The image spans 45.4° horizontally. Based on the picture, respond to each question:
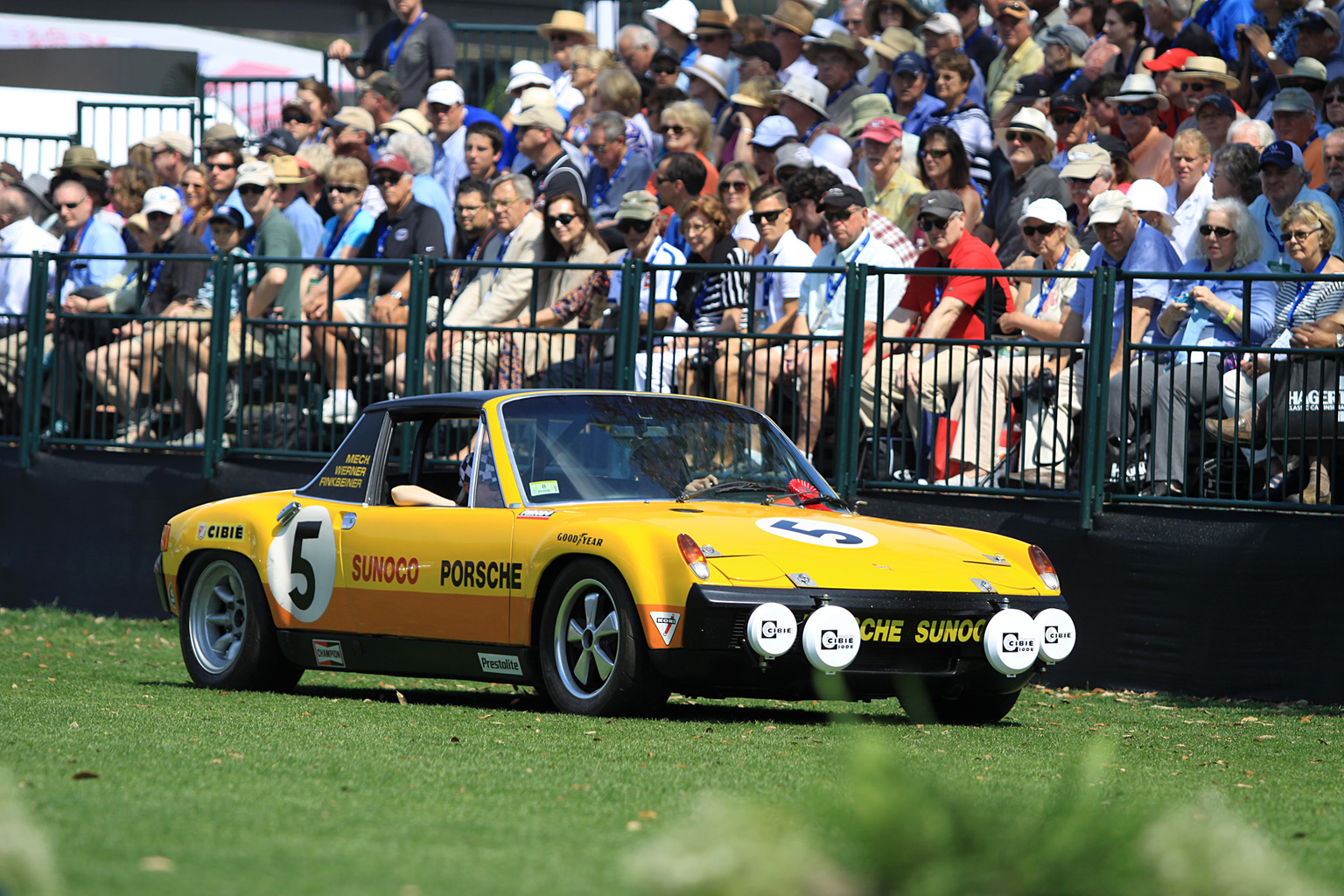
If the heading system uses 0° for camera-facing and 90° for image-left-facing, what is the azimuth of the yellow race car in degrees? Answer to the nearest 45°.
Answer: approximately 315°

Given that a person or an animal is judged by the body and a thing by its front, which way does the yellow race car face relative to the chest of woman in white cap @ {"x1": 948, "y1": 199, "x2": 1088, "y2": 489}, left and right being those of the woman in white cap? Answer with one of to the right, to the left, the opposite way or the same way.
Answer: to the left

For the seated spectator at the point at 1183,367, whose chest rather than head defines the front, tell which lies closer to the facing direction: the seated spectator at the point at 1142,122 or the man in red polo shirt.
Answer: the man in red polo shirt

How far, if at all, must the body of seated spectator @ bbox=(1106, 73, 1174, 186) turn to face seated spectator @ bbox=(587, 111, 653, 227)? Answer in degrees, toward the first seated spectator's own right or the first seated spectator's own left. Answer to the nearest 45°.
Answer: approximately 45° to the first seated spectator's own right

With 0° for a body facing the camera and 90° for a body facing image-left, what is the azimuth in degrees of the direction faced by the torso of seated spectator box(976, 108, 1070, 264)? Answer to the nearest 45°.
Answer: approximately 45°

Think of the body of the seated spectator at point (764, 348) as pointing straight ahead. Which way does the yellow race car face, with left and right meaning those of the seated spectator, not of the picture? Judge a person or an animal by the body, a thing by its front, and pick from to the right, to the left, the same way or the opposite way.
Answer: to the left

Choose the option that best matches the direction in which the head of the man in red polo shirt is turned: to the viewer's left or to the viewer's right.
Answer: to the viewer's left

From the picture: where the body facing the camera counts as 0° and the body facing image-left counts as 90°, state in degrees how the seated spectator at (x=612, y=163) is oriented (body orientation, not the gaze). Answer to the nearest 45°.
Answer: approximately 45°
